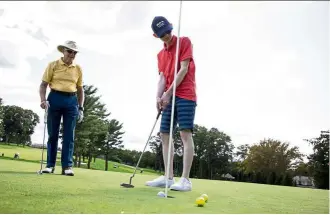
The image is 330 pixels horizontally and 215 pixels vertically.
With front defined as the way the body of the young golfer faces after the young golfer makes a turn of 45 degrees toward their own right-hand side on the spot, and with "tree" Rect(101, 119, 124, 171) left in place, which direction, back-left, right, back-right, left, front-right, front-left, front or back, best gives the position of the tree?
right

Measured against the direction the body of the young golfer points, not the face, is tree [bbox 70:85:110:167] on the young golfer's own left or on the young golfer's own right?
on the young golfer's own right

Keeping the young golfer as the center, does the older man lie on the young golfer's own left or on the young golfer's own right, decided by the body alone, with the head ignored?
on the young golfer's own right

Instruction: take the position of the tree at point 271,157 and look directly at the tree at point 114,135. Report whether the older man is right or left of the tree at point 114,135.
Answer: left

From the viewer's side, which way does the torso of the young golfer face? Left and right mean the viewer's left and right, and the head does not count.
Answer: facing the viewer and to the left of the viewer
